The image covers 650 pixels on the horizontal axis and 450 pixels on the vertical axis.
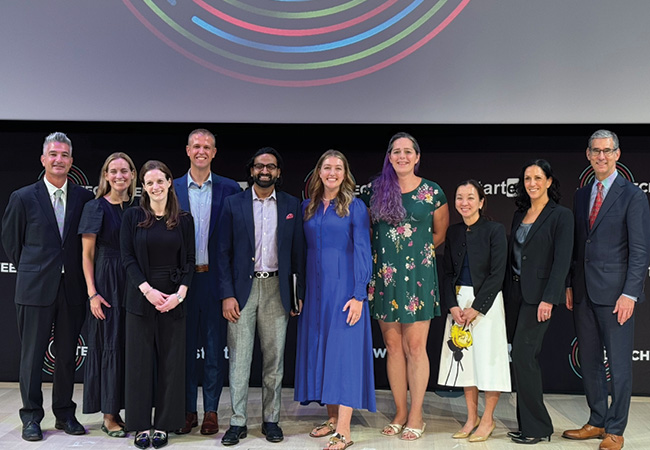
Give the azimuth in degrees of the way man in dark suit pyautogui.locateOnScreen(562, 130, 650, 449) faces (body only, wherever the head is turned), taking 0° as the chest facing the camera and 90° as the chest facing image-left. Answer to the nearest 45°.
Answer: approximately 45°

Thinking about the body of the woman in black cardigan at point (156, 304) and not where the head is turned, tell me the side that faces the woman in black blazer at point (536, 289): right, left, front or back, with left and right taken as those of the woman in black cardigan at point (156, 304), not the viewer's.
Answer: left

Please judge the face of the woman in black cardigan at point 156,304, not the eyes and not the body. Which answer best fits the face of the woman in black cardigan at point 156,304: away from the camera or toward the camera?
toward the camera

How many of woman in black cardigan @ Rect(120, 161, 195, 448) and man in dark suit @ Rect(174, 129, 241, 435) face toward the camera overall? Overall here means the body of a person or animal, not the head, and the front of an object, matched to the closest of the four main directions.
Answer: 2

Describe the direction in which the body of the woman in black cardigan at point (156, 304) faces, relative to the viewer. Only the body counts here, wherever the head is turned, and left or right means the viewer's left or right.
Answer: facing the viewer

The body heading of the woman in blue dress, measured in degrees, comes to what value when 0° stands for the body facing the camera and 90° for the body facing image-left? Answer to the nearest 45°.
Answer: approximately 45°

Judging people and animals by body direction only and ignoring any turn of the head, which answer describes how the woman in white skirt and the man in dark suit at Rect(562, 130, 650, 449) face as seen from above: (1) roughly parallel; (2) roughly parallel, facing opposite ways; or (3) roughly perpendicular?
roughly parallel

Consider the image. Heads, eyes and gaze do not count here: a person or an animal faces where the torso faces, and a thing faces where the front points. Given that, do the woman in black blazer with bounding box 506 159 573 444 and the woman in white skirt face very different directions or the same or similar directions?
same or similar directions

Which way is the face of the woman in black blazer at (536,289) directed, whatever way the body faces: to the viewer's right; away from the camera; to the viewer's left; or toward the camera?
toward the camera

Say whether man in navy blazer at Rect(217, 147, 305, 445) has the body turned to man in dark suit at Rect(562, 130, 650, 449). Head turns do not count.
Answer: no

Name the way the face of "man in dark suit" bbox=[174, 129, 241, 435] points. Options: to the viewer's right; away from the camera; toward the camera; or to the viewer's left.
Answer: toward the camera

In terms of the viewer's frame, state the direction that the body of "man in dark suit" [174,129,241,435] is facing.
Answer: toward the camera

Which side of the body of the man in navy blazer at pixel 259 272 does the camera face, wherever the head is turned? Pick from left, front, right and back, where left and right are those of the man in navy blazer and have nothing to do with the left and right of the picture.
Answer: front
